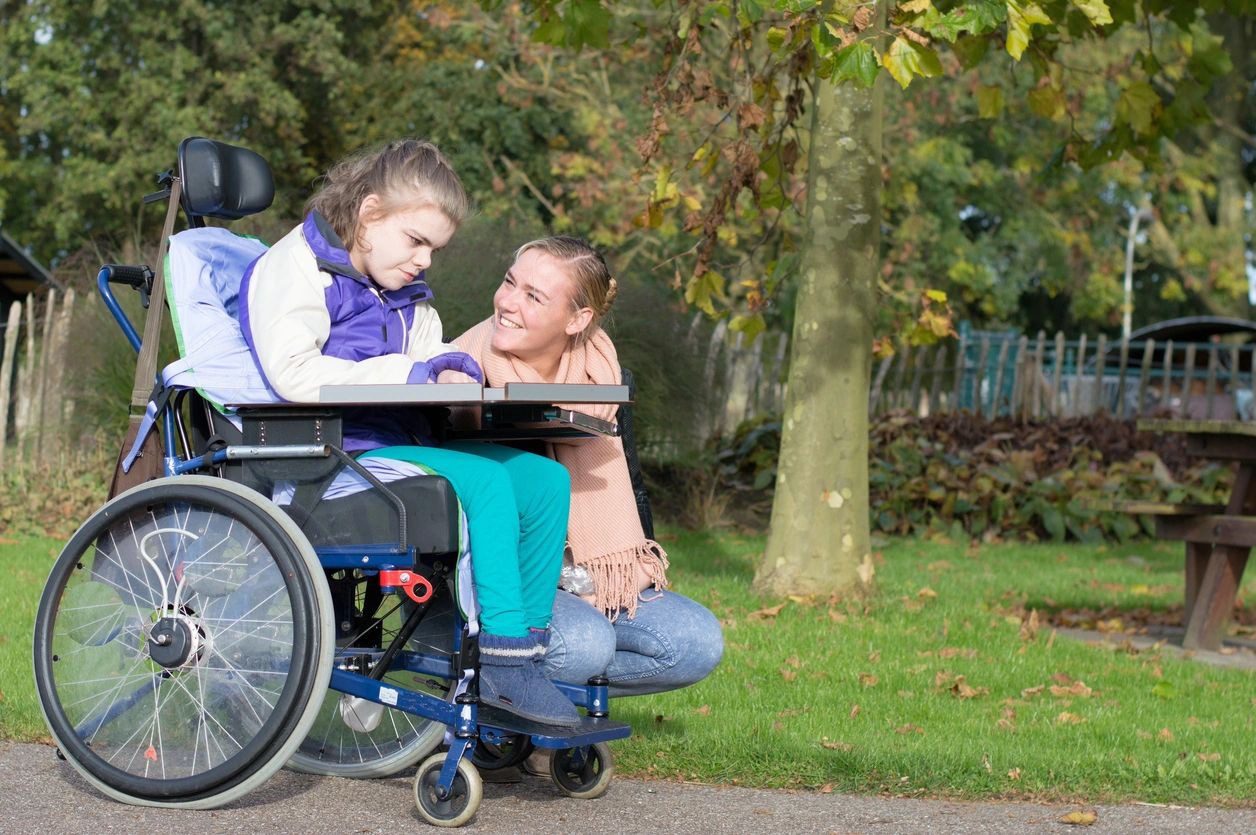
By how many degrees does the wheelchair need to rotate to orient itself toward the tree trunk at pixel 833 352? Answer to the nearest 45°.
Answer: approximately 90° to its left

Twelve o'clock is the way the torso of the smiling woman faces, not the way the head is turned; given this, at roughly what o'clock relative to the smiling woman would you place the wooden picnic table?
The wooden picnic table is roughly at 6 o'clock from the smiling woman.

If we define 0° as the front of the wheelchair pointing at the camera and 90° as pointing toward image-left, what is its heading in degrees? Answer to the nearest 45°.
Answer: approximately 315°

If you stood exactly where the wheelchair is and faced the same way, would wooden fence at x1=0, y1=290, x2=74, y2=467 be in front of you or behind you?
behind

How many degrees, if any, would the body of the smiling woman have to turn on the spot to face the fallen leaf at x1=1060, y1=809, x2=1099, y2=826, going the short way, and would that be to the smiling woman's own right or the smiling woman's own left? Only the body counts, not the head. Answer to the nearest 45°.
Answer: approximately 135° to the smiling woman's own left

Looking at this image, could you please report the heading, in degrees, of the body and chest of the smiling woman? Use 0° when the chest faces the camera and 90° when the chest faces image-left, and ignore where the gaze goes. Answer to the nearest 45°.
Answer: approximately 45°
